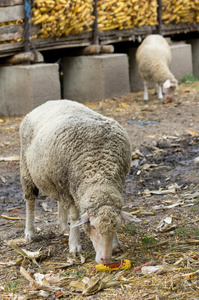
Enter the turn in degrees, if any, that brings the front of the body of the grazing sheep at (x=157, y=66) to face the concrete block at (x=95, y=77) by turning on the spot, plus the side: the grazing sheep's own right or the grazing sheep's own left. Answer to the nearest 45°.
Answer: approximately 135° to the grazing sheep's own right

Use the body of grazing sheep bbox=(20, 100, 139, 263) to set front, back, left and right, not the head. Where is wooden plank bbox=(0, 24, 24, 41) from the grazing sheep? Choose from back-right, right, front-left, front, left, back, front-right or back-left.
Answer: back-left

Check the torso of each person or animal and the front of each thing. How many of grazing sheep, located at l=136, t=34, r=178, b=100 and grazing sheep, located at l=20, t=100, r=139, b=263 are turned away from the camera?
0

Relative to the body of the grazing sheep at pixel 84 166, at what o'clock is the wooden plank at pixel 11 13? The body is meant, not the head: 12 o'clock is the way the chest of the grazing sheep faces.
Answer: The wooden plank is roughly at 7 o'clock from the grazing sheep.

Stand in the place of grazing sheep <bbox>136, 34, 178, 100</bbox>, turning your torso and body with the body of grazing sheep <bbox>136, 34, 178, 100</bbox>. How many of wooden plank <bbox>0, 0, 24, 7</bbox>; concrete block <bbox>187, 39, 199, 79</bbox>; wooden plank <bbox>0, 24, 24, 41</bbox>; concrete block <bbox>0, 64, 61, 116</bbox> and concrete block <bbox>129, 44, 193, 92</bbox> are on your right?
3

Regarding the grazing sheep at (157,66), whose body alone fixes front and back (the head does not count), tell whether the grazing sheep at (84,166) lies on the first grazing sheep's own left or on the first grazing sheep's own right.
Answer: on the first grazing sheep's own right

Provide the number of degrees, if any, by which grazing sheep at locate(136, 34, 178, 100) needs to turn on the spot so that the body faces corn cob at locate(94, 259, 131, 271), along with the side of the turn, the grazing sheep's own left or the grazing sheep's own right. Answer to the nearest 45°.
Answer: approximately 45° to the grazing sheep's own right

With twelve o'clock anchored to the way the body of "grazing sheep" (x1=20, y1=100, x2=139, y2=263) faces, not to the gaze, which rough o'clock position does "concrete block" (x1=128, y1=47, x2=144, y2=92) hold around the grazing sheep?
The concrete block is roughly at 8 o'clock from the grazing sheep.

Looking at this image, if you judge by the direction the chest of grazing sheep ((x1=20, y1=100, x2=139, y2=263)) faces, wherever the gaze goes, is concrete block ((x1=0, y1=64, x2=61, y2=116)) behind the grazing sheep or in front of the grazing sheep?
behind

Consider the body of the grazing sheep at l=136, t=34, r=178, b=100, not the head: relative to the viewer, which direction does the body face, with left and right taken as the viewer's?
facing the viewer and to the right of the viewer

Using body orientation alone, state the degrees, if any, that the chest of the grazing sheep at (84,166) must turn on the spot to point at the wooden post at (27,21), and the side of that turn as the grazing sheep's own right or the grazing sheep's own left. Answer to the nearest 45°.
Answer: approximately 135° to the grazing sheep's own left
